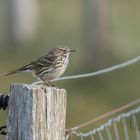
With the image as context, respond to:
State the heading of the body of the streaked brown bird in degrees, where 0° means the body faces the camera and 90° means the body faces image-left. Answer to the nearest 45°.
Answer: approximately 270°
